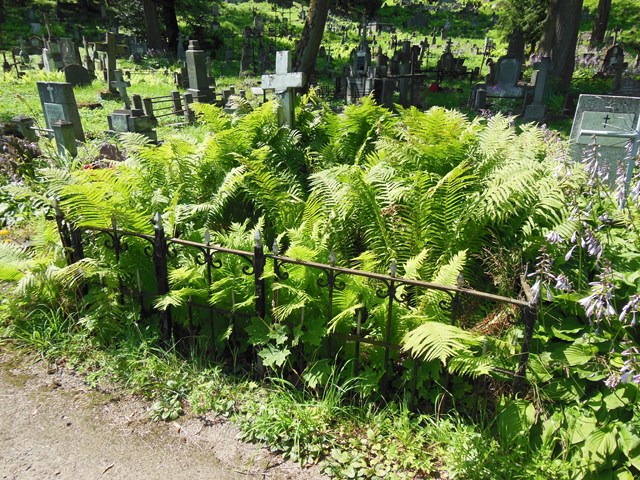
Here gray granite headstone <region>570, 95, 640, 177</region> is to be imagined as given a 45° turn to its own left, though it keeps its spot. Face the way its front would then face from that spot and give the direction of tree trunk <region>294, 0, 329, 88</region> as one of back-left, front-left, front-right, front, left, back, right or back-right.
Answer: back

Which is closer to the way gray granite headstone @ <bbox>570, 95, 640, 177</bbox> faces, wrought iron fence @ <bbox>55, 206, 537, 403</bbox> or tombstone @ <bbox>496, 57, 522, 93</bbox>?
the wrought iron fence

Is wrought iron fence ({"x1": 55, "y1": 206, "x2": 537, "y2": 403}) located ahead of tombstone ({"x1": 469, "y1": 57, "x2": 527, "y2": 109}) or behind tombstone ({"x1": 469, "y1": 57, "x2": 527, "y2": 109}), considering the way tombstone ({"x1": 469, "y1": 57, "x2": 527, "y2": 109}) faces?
ahead

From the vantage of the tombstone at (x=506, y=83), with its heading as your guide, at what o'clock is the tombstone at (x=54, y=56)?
the tombstone at (x=54, y=56) is roughly at 3 o'clock from the tombstone at (x=506, y=83).

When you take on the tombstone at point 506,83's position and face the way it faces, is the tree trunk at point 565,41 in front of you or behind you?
behind

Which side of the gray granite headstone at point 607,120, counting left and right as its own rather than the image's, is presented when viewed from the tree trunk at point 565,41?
back

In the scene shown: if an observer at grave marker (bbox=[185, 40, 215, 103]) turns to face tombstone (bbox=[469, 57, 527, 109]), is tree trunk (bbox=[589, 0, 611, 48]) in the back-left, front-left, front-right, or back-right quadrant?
front-left

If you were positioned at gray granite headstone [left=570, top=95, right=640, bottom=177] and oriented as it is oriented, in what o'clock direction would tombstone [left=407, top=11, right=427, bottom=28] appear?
The tombstone is roughly at 5 o'clock from the gray granite headstone.

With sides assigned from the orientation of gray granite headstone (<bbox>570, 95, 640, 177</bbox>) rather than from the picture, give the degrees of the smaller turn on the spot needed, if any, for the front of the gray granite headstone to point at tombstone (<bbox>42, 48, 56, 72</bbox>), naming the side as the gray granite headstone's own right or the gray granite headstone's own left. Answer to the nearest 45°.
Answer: approximately 90° to the gray granite headstone's own right

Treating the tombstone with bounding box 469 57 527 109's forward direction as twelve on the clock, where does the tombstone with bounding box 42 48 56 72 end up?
the tombstone with bounding box 42 48 56 72 is roughly at 3 o'clock from the tombstone with bounding box 469 57 527 109.

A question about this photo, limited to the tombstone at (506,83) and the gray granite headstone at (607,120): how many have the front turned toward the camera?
2

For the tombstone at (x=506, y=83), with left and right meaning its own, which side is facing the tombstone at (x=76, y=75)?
right

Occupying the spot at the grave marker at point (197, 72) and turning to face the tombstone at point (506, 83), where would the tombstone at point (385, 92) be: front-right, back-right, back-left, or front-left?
front-right

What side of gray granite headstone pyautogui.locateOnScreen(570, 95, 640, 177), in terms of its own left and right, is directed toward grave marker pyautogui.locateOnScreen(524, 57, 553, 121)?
back

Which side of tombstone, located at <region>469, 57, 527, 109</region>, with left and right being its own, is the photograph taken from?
front

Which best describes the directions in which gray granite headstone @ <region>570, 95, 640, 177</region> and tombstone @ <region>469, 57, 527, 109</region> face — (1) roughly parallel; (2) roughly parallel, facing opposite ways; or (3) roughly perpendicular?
roughly parallel
